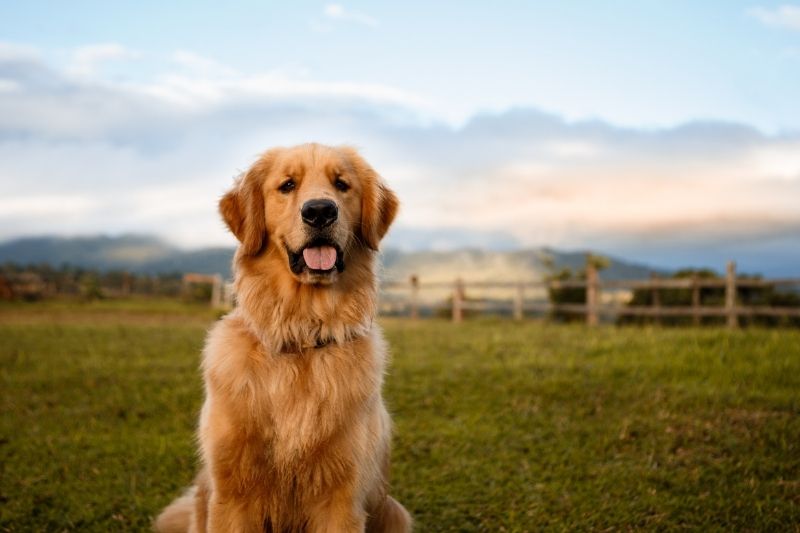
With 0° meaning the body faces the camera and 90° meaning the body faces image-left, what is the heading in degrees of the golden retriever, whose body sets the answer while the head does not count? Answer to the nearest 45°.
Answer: approximately 0°

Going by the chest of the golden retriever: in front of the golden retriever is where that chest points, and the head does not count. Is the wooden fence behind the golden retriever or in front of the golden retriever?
behind
